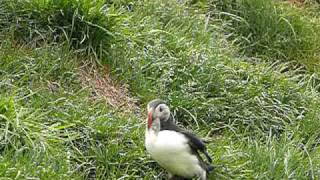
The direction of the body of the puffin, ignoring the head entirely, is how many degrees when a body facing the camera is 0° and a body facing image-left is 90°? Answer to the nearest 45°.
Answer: approximately 45°

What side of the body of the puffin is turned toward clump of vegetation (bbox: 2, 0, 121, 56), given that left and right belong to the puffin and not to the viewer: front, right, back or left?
right
